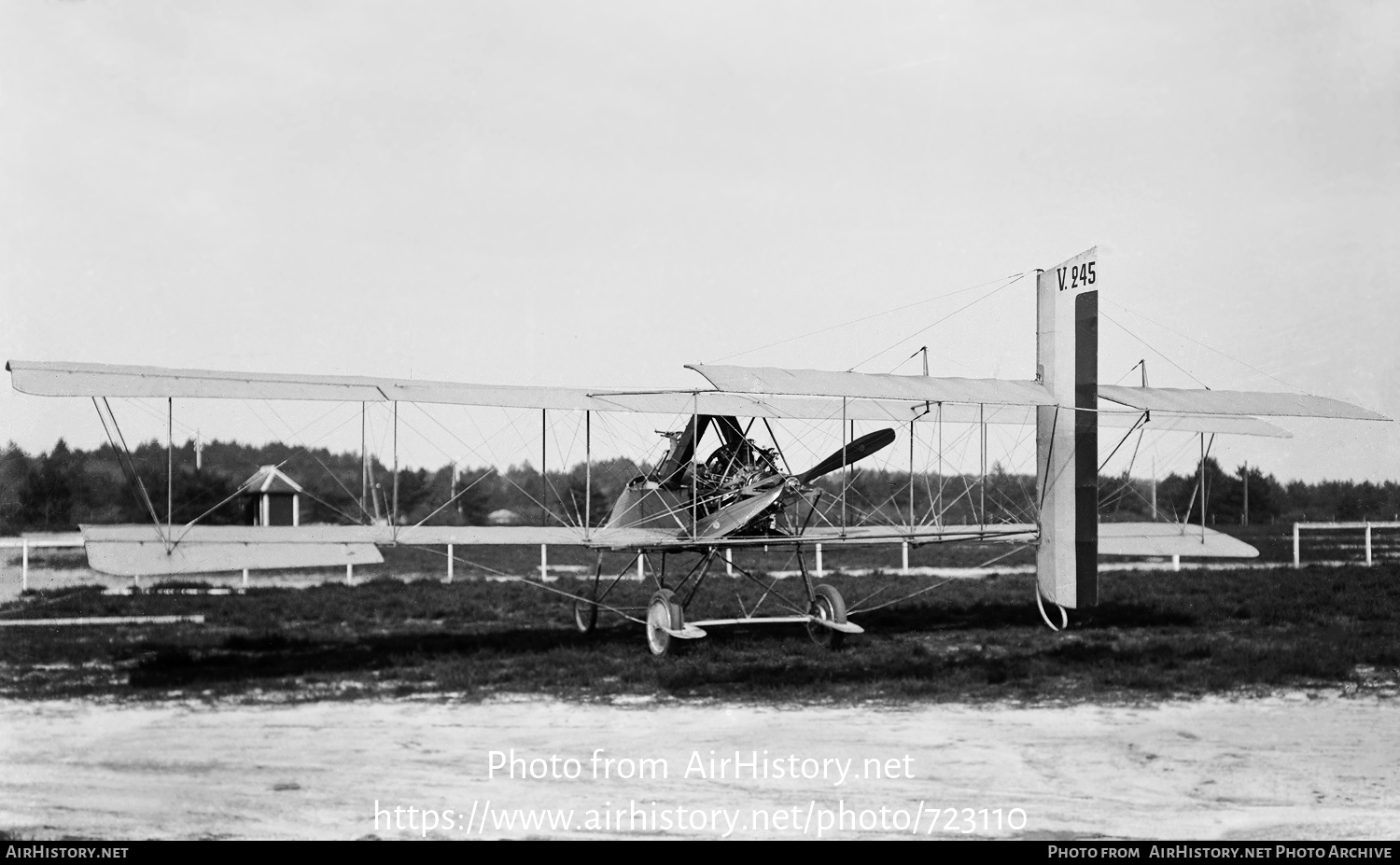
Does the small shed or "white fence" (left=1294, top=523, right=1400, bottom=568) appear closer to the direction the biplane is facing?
the small shed

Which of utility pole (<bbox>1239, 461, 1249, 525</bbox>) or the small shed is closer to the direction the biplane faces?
the small shed

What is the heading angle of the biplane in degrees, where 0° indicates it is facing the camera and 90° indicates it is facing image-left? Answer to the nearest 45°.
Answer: approximately 135°

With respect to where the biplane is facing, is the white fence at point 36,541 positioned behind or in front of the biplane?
in front

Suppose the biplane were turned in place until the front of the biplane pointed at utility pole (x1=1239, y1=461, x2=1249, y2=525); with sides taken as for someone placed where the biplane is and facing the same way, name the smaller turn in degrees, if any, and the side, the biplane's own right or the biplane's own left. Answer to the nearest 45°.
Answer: approximately 90° to the biplane's own right

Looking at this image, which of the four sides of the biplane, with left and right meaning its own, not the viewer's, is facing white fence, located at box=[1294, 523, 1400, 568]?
right

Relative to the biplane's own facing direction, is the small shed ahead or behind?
ahead
